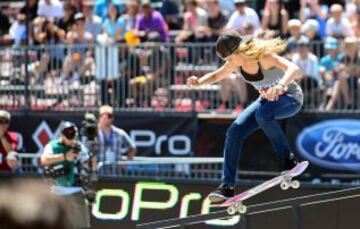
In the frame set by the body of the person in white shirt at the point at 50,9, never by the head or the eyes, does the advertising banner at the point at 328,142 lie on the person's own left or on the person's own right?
on the person's own left

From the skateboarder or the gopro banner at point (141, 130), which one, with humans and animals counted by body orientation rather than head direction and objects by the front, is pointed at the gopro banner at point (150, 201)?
the gopro banner at point (141, 130)

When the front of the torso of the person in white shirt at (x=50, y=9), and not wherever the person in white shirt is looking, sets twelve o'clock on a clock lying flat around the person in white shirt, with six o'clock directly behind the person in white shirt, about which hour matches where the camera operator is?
The camera operator is roughly at 12 o'clock from the person in white shirt.

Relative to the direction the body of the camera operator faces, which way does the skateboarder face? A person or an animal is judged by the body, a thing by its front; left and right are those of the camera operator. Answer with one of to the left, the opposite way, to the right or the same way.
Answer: to the right

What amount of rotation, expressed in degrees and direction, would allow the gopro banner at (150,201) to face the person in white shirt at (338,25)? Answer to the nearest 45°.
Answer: approximately 135° to its left

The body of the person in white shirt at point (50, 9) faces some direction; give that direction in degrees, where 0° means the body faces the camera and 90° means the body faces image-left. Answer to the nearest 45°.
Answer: approximately 0°

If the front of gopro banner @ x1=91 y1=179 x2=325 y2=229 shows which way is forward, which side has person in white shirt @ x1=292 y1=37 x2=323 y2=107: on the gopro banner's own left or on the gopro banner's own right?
on the gopro banner's own left

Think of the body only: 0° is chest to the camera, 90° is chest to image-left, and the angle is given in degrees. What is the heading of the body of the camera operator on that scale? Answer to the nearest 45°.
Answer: approximately 315°

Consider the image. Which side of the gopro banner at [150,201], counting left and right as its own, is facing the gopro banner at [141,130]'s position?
back
